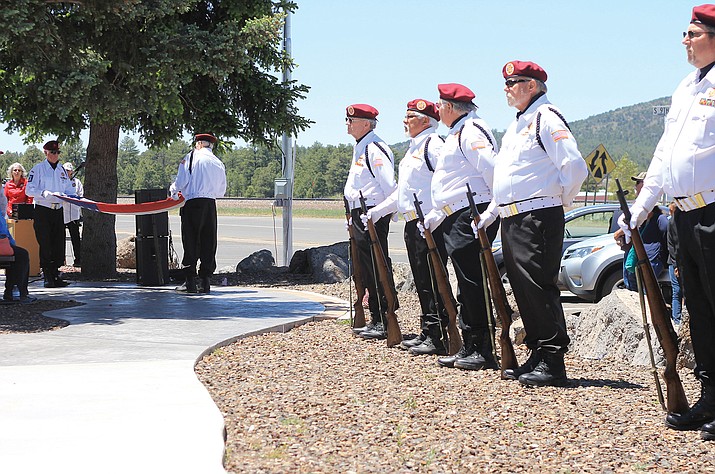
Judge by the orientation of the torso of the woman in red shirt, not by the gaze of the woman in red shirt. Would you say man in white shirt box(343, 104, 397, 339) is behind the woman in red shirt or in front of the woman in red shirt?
in front

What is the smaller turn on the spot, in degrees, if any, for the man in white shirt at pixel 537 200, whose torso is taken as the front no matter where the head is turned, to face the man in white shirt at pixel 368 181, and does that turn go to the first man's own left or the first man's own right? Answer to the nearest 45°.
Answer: approximately 90° to the first man's own right

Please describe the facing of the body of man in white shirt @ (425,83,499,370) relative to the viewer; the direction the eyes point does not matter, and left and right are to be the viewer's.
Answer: facing to the left of the viewer

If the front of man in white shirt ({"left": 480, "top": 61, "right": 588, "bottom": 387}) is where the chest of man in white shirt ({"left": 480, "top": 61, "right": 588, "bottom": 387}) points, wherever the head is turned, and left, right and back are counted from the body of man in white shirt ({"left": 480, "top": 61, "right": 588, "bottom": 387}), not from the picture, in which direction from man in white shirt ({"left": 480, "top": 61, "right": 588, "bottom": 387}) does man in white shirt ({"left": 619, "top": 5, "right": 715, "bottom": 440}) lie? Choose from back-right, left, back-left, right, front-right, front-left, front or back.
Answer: left

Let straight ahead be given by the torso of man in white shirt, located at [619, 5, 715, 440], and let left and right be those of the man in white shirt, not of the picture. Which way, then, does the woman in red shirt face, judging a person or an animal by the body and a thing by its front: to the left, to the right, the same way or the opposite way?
to the left

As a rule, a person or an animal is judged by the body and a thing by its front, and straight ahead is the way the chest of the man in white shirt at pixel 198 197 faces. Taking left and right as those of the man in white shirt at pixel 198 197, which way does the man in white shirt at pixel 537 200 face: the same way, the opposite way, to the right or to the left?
to the left

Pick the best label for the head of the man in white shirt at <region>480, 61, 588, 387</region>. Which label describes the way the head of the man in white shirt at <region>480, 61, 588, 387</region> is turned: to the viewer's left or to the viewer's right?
to the viewer's left

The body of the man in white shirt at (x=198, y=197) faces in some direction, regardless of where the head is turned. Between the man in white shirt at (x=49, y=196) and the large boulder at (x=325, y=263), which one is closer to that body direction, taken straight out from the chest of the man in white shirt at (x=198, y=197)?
the man in white shirt

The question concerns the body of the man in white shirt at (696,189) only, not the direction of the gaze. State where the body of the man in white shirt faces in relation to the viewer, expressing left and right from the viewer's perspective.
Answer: facing the viewer and to the left of the viewer

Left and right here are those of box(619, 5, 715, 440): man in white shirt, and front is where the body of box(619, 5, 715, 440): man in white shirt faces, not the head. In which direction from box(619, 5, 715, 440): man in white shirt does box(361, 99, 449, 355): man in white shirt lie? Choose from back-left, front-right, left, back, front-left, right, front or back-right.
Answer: right

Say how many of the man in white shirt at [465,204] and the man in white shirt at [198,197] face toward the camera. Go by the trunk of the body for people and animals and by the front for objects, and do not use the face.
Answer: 0

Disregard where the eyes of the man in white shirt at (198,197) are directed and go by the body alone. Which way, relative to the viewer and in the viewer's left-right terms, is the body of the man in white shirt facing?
facing away from the viewer and to the left of the viewer
